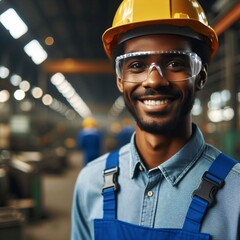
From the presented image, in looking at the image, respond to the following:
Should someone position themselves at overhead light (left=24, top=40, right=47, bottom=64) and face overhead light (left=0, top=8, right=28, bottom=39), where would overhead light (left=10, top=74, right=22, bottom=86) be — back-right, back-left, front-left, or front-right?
back-right

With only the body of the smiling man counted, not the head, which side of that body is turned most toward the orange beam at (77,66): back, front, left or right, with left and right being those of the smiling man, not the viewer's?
back

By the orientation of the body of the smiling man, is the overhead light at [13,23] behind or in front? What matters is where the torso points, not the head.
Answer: behind

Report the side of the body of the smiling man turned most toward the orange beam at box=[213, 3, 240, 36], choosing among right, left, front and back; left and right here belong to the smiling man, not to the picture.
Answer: back

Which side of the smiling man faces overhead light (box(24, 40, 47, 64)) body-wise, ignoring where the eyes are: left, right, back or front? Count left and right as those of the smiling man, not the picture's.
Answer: back

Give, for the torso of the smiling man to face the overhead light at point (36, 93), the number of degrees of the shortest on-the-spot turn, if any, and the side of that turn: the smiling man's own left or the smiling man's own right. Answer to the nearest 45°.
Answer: approximately 180°

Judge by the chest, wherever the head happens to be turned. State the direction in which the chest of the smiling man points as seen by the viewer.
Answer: toward the camera
